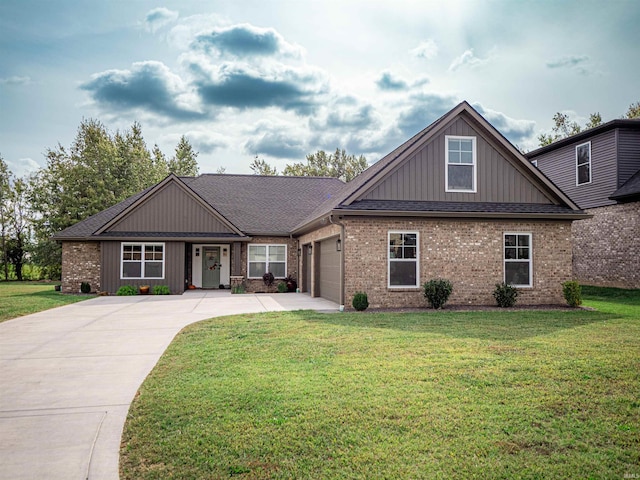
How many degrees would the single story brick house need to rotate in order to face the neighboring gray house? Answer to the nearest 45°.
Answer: approximately 135° to its left

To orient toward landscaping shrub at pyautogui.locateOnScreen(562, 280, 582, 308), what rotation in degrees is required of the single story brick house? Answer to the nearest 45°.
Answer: approximately 90° to its left

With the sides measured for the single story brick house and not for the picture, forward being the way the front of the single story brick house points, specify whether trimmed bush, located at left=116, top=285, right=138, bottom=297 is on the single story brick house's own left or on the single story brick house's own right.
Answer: on the single story brick house's own right

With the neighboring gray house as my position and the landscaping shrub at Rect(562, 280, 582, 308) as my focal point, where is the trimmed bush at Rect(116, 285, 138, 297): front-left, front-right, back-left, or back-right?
front-right

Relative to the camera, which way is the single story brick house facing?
toward the camera
